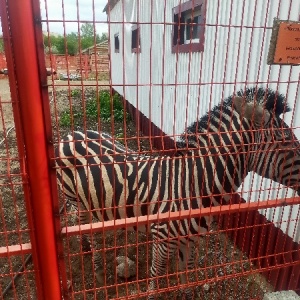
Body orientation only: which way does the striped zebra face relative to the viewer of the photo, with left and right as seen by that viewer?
facing to the right of the viewer

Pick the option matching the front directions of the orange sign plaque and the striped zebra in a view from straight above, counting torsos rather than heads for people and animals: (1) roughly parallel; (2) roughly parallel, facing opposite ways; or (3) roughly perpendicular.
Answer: roughly perpendicular

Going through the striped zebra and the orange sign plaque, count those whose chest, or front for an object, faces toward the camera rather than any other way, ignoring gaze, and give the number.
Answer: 1

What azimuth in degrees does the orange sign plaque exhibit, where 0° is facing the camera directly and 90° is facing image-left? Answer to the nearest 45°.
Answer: approximately 0°
